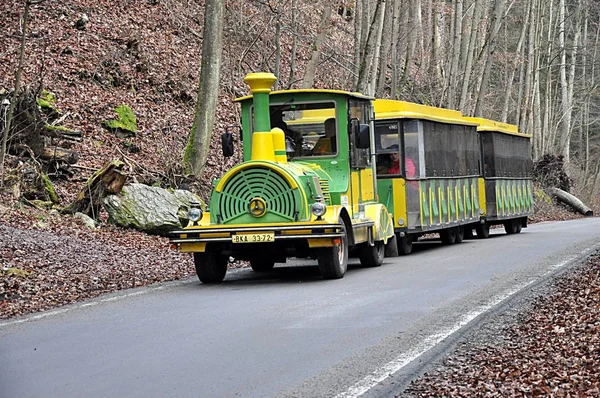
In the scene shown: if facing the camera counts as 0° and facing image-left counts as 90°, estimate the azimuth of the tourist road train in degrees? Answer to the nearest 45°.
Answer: approximately 45°

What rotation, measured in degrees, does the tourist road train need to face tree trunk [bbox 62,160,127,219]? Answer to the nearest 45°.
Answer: approximately 90° to its right

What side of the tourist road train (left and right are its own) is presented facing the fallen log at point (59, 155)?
right

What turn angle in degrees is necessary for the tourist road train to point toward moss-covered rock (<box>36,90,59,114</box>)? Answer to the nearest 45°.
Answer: approximately 90° to its right

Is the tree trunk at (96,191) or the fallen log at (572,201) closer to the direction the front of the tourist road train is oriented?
the tree trunk
